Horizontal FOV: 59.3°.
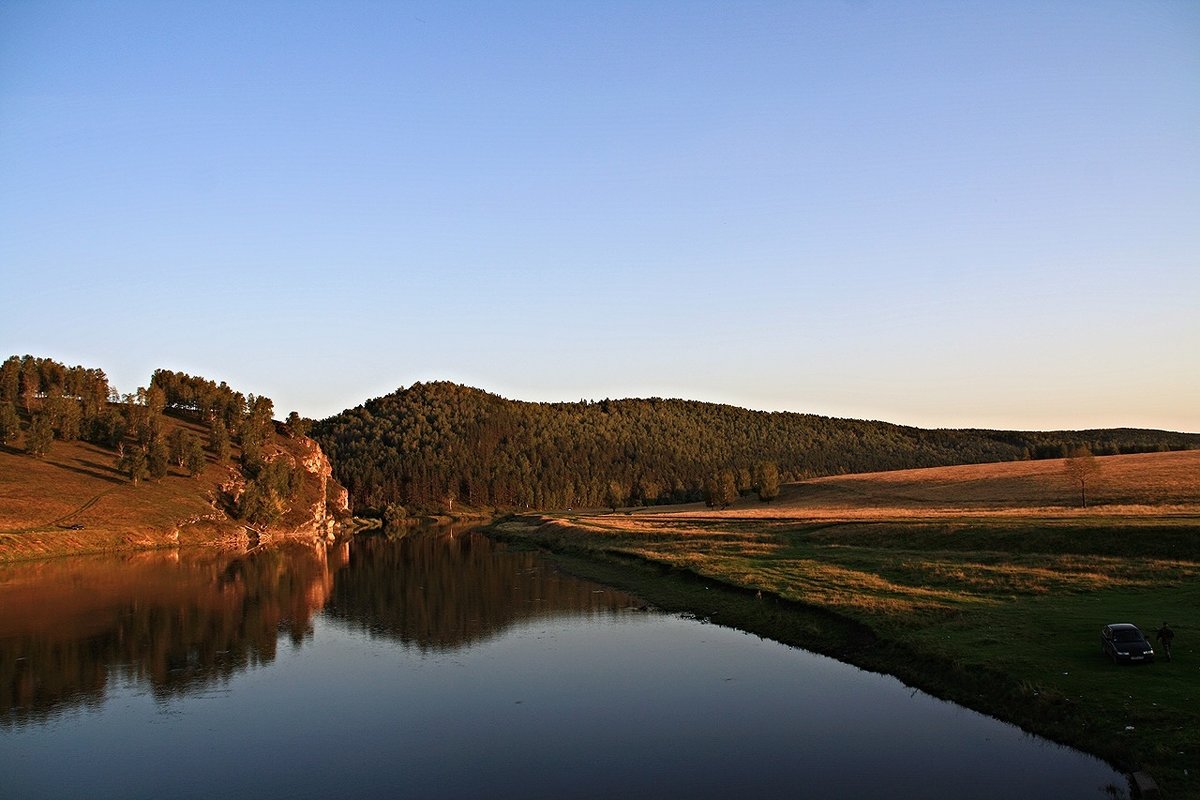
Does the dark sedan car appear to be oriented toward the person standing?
no

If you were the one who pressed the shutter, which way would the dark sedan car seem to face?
facing the viewer and to the right of the viewer
